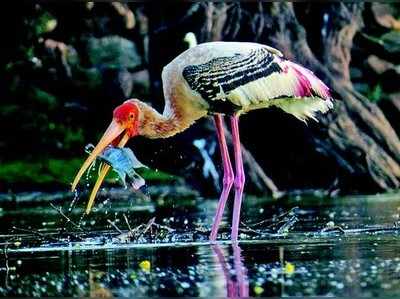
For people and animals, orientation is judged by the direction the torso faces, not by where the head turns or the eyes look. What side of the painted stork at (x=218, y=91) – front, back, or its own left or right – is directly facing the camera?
left

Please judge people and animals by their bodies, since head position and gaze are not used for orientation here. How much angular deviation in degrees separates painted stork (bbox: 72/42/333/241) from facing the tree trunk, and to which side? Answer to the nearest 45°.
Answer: approximately 90° to its right
